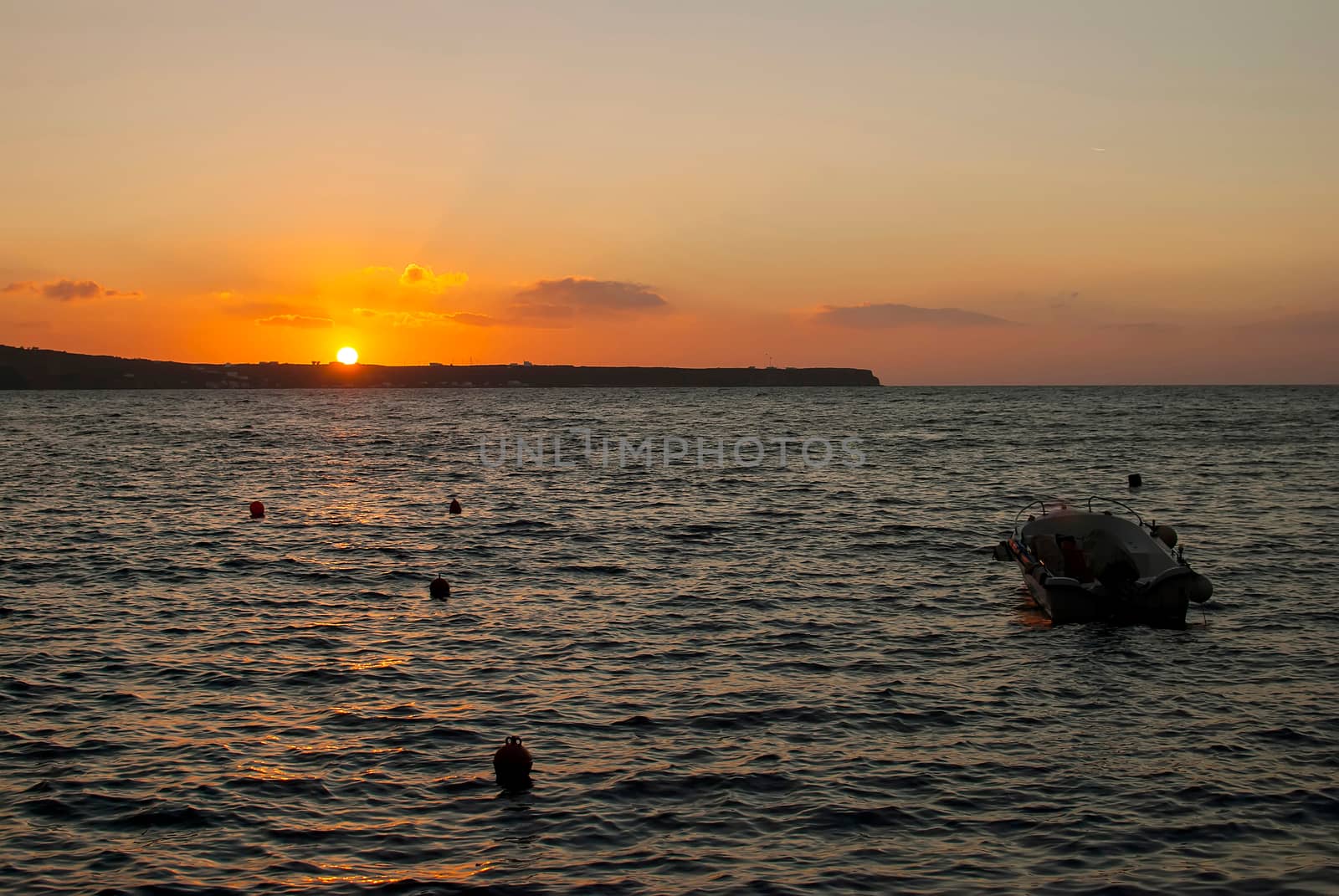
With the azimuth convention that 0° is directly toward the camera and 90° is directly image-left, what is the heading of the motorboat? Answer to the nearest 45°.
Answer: approximately 135°

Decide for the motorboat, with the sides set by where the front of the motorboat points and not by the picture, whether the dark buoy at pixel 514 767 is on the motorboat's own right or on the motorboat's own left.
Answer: on the motorboat's own left
